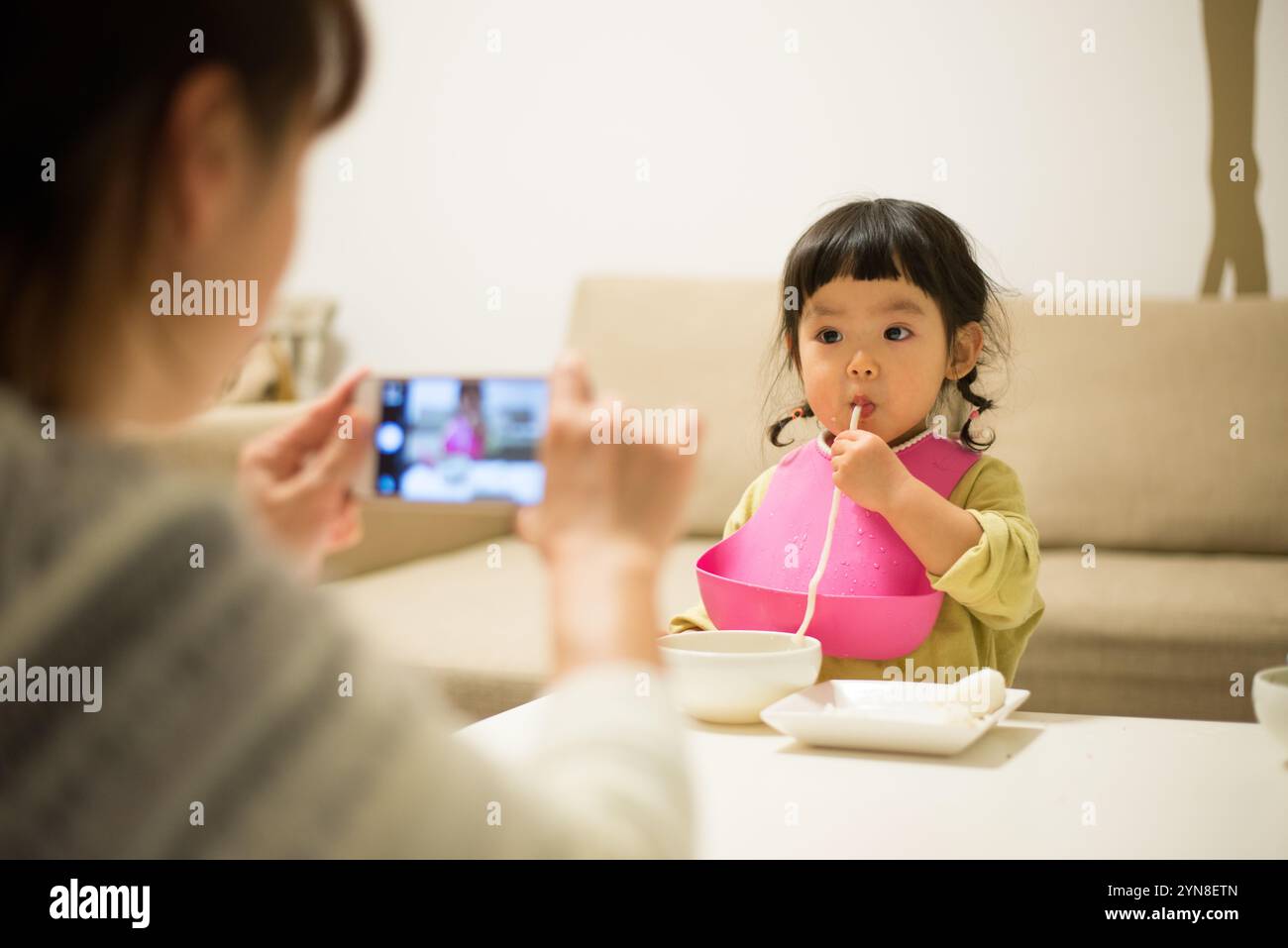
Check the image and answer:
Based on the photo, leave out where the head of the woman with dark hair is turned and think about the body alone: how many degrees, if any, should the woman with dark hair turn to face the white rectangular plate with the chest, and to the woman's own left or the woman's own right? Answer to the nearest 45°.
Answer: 0° — they already face it

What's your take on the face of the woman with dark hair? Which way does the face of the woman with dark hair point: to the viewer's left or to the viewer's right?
to the viewer's right

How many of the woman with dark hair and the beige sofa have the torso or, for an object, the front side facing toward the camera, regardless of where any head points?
1

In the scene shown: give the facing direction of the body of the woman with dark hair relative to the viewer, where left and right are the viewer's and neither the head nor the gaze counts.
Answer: facing away from the viewer and to the right of the viewer

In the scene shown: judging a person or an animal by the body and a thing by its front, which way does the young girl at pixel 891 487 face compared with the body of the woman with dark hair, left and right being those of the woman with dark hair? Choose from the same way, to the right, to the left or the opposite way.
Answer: the opposite way

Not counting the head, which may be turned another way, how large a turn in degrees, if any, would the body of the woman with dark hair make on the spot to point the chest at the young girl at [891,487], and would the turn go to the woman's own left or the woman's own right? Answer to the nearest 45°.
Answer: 0° — they already face them

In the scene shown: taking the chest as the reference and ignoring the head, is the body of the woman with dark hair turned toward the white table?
yes

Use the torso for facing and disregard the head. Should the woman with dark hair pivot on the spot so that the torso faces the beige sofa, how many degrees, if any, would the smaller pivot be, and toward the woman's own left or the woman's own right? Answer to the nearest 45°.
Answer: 0° — they already face it
